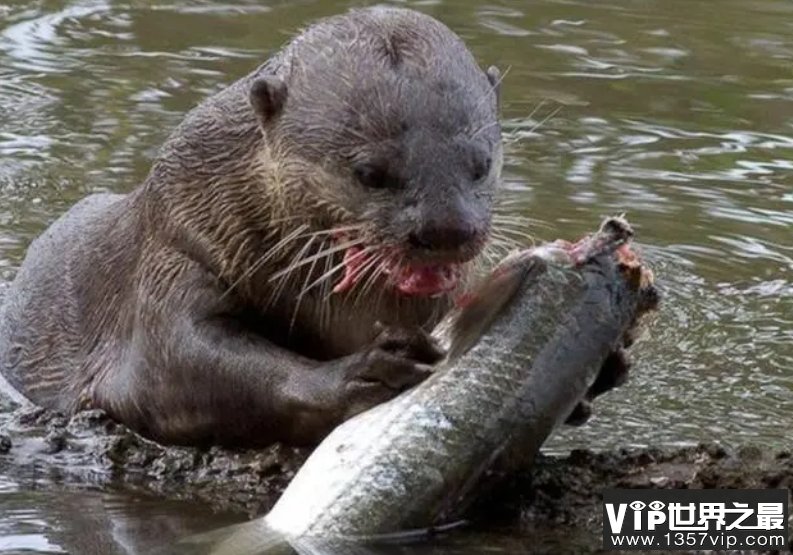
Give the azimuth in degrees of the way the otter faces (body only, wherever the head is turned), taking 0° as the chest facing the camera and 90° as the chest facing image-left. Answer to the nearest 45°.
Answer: approximately 315°
